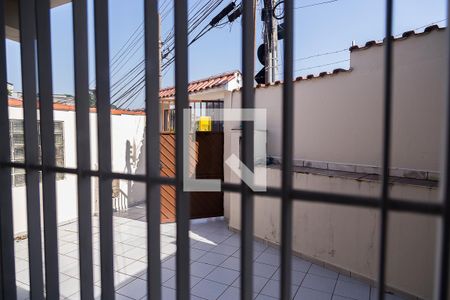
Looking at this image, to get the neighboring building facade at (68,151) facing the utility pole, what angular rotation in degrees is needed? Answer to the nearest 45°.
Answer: approximately 45° to its left

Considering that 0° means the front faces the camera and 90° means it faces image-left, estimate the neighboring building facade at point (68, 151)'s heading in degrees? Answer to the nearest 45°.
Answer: approximately 315°

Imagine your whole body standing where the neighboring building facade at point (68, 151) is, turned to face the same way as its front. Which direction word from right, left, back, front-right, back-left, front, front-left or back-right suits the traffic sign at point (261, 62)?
front-left
